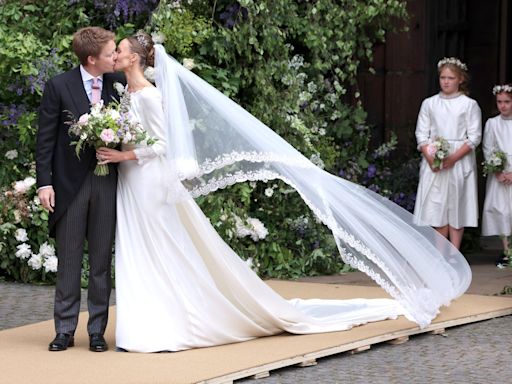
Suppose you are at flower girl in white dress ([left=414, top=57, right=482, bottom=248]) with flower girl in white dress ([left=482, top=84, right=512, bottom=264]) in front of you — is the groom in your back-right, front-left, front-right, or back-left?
back-right

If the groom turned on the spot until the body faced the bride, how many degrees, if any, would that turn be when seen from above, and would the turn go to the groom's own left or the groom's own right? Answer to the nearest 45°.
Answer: approximately 45° to the groom's own left

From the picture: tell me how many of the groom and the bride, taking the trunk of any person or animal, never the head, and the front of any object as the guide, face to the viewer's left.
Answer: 1

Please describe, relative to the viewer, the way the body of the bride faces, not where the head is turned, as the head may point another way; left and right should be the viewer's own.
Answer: facing to the left of the viewer

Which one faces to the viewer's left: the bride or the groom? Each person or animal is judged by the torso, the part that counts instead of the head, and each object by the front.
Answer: the bride

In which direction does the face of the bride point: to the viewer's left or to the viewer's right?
to the viewer's left

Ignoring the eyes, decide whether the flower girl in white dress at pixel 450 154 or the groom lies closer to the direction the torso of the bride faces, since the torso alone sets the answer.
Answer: the groom

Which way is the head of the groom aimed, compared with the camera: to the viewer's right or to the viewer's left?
to the viewer's right

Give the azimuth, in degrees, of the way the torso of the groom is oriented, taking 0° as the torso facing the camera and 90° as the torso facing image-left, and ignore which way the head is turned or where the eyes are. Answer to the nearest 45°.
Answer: approximately 315°

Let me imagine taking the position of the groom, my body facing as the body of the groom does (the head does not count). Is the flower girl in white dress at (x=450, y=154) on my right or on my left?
on my left
